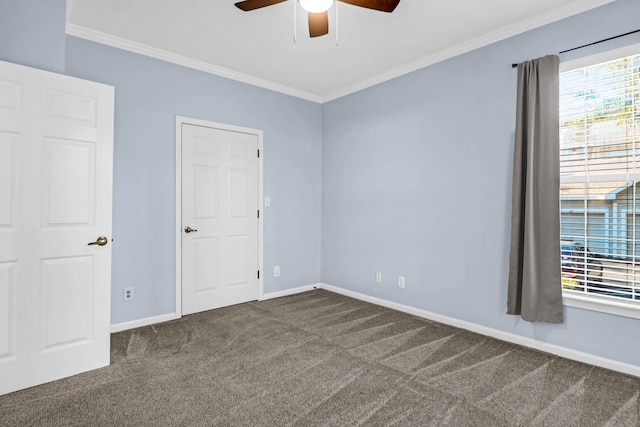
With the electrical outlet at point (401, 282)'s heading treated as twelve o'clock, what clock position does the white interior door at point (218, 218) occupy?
The white interior door is roughly at 1 o'clock from the electrical outlet.

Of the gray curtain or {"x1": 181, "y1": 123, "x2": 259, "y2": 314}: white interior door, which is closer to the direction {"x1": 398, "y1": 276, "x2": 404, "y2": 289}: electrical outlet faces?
the white interior door

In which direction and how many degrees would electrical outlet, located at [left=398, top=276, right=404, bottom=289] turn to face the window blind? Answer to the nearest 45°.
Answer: approximately 90° to its left

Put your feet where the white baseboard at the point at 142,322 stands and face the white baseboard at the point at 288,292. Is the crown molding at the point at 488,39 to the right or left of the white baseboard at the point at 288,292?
right

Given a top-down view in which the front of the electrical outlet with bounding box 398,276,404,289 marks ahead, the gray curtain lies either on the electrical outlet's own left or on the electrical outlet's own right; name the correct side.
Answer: on the electrical outlet's own left

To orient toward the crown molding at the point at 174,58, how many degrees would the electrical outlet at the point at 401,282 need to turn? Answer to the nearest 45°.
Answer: approximately 45° to its right

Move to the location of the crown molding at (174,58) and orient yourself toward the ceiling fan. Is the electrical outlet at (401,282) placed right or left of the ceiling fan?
left

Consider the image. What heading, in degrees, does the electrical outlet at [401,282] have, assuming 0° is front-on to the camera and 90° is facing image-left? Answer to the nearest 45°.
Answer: approximately 45°

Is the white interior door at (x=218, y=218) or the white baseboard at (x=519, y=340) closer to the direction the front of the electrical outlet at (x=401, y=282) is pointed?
the white interior door

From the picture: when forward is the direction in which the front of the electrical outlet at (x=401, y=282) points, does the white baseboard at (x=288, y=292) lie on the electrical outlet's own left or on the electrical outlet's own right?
on the electrical outlet's own right
